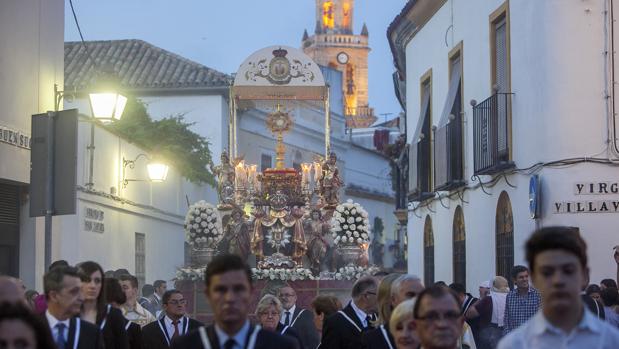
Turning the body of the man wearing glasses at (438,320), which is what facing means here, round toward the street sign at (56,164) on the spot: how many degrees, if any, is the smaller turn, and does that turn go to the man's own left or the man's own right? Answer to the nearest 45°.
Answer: approximately 135° to the man's own right

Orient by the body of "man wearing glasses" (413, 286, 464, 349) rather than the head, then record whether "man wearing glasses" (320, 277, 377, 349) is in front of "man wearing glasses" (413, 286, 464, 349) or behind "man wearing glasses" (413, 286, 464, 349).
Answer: behind

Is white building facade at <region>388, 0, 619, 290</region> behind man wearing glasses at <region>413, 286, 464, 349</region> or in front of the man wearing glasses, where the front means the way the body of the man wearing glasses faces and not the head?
behind

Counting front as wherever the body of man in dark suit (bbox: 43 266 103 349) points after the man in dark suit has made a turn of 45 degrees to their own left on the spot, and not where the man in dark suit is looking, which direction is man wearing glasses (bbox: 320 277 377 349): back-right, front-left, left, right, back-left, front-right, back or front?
front-left

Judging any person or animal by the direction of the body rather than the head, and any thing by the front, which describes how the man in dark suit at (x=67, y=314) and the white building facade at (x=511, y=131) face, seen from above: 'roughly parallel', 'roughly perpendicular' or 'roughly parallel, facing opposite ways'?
roughly perpendicular

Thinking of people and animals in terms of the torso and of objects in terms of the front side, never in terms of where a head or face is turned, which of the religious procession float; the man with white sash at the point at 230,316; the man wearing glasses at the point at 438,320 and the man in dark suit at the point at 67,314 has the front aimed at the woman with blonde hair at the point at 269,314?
the religious procession float

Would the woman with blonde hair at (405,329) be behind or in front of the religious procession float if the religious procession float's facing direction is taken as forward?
in front

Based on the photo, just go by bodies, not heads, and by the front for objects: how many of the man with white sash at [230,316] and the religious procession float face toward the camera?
2

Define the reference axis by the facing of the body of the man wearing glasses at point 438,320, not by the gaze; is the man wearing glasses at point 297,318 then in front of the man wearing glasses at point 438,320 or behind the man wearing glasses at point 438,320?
behind

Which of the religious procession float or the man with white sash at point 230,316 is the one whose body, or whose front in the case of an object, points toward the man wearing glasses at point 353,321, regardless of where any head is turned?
the religious procession float

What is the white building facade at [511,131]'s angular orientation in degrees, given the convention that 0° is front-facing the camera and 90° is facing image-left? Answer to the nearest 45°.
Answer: approximately 45°

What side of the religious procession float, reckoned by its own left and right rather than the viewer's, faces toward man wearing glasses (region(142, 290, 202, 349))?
front
